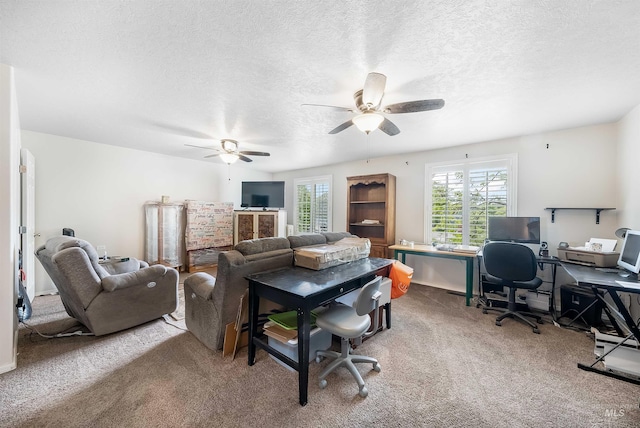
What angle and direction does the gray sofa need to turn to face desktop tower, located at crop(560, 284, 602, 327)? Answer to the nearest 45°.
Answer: approximately 135° to its right

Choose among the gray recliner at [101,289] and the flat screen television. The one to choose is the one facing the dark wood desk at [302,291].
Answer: the flat screen television

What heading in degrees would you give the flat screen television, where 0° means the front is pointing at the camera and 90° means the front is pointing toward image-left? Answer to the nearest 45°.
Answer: approximately 0°

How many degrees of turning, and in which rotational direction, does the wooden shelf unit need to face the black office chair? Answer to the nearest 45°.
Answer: approximately 90° to its left

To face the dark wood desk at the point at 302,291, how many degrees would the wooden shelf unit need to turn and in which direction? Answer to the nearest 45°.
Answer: approximately 45° to its left

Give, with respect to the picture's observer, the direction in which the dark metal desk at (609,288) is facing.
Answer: facing to the left of the viewer
